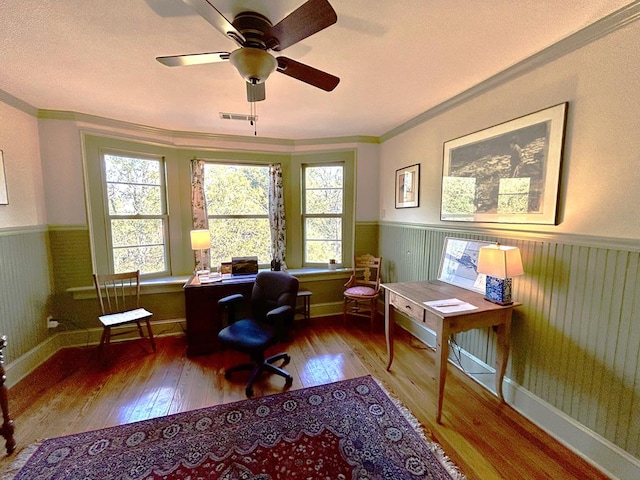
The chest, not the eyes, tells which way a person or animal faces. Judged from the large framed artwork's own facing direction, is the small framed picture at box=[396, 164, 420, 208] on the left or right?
on its right

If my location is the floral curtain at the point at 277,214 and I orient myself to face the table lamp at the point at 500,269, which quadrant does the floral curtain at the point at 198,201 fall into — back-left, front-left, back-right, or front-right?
back-right

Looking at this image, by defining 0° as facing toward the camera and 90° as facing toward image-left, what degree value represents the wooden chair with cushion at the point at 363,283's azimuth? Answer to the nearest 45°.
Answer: approximately 45°

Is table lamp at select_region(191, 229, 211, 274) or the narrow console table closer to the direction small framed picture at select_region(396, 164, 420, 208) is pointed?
the table lamp

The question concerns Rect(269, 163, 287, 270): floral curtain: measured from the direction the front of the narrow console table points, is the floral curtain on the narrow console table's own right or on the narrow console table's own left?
on the narrow console table's own right

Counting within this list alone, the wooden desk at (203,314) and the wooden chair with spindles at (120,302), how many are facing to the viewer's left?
0

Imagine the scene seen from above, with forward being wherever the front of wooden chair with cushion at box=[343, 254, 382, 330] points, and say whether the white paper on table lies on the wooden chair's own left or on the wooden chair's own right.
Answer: on the wooden chair's own left

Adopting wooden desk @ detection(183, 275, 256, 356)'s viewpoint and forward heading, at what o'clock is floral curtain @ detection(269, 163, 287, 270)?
The floral curtain is roughly at 8 o'clock from the wooden desk.

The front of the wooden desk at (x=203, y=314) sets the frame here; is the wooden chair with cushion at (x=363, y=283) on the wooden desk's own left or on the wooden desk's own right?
on the wooden desk's own left

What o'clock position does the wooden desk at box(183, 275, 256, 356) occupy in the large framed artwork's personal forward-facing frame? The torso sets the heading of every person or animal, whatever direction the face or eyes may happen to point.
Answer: The wooden desk is roughly at 1 o'clock from the large framed artwork.
